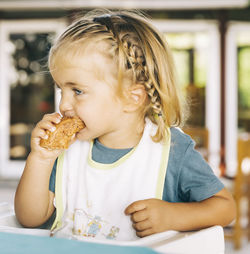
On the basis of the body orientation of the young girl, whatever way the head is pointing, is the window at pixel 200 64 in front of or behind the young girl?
behind
